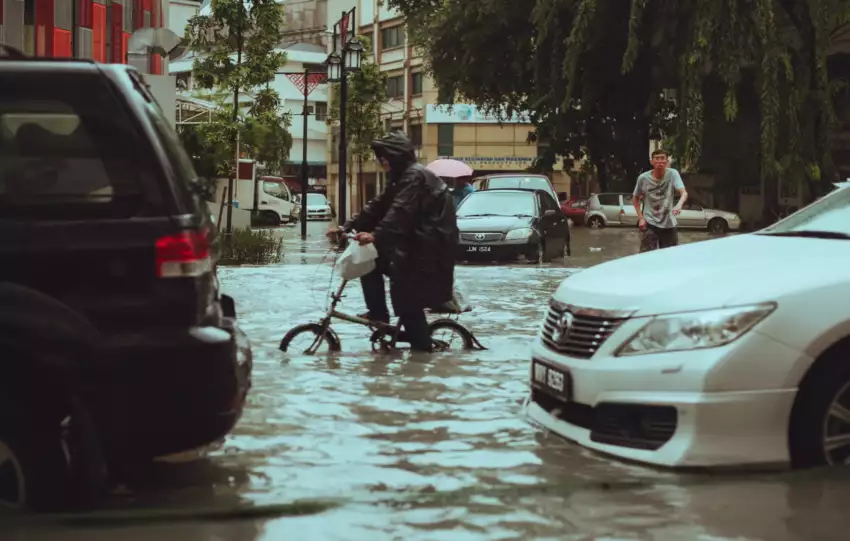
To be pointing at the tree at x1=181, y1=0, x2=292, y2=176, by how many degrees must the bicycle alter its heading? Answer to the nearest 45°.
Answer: approximately 90° to its right

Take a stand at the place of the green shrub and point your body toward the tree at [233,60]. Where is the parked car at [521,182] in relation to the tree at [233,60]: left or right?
right

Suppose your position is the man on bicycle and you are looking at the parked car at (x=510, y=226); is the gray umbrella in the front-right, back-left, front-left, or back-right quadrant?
front-left

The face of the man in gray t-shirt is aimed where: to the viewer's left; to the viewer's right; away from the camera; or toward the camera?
toward the camera

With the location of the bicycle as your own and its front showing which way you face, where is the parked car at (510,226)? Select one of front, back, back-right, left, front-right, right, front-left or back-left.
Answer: right

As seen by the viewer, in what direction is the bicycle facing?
to the viewer's left

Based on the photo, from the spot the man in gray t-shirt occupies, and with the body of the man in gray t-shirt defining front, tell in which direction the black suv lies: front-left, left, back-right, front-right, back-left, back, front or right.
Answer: front

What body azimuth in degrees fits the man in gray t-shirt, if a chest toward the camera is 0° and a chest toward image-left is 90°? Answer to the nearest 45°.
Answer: approximately 0°

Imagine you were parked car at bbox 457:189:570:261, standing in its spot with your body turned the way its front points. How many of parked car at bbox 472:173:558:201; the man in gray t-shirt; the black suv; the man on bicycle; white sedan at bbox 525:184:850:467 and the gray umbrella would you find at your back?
1

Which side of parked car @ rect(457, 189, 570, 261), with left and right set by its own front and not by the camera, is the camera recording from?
front

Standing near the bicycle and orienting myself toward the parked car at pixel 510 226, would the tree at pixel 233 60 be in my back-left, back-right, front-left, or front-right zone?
front-left

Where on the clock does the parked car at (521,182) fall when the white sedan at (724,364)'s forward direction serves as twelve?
The parked car is roughly at 4 o'clock from the white sedan.

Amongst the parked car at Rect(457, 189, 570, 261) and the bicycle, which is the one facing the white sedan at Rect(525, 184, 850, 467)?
the parked car

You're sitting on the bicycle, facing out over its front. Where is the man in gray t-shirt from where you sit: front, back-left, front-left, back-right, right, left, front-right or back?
back-right

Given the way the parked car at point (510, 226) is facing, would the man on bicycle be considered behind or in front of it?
in front

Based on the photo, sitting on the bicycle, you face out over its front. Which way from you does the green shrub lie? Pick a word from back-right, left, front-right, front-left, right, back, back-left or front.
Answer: right

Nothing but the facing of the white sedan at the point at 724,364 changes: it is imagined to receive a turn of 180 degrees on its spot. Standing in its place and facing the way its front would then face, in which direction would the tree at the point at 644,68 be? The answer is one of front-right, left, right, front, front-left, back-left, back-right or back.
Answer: front-left
